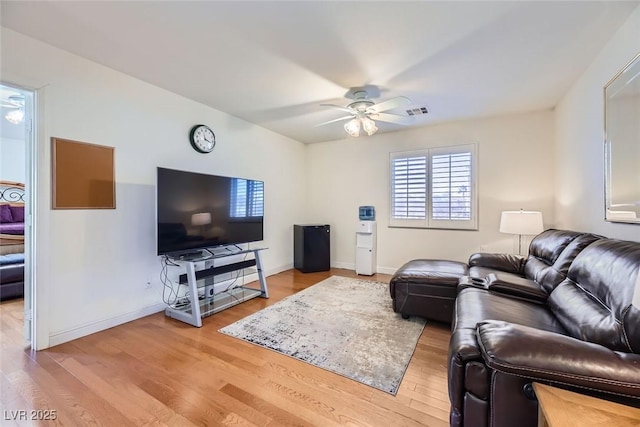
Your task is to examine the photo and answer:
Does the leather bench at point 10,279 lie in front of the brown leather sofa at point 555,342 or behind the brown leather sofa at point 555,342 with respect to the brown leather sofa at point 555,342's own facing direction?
in front

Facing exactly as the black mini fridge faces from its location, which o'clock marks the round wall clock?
The round wall clock is roughly at 3 o'clock from the black mini fridge.

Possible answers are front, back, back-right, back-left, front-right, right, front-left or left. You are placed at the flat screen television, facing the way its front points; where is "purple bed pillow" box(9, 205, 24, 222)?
back

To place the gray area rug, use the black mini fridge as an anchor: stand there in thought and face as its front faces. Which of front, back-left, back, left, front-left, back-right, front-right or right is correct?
front-right

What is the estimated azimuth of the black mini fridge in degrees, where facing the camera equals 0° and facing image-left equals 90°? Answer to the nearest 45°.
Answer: approximately 315°

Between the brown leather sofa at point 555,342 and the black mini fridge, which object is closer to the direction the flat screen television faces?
the brown leather sofa

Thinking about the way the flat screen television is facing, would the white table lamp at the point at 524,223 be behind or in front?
in front

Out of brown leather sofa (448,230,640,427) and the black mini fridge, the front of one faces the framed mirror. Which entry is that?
the black mini fridge

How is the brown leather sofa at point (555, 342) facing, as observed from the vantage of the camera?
facing to the left of the viewer

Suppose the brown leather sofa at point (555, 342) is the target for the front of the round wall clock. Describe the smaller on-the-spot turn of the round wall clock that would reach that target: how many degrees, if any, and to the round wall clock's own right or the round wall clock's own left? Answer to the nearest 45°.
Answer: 0° — it already faces it
